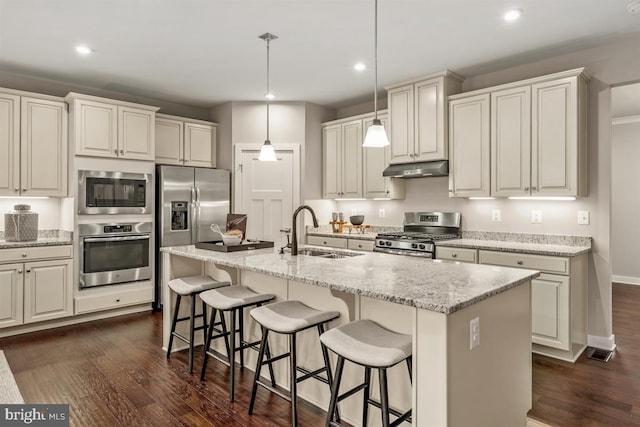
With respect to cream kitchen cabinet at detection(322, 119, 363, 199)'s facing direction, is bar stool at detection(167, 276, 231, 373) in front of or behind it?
in front

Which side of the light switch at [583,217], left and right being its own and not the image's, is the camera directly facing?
front

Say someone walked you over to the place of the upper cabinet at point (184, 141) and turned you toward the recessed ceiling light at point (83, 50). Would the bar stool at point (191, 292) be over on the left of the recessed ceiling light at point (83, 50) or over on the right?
left

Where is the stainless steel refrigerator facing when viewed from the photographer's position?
facing the viewer and to the right of the viewer

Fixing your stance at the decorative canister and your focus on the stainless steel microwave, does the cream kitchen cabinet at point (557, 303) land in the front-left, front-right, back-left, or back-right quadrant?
front-right

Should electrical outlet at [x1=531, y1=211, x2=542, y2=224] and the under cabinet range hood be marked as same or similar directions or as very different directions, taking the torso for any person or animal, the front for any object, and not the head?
same or similar directions

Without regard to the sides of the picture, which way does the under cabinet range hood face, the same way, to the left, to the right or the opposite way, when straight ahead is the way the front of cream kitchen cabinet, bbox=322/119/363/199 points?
the same way

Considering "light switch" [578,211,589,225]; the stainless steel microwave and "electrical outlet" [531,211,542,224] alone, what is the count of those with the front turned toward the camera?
3

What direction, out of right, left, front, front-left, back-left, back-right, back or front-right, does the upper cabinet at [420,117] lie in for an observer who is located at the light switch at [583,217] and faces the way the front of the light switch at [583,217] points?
right

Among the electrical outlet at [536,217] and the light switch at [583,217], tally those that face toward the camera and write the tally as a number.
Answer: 2

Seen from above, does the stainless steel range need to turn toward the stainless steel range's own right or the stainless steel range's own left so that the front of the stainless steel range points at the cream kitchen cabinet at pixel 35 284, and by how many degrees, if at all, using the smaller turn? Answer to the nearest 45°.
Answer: approximately 45° to the stainless steel range's own right

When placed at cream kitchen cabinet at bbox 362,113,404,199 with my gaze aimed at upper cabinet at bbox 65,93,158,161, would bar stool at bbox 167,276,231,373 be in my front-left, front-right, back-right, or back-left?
front-left

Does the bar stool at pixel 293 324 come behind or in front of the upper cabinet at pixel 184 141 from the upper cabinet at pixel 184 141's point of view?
in front

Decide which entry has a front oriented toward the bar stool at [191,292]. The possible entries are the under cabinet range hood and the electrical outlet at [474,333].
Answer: the under cabinet range hood

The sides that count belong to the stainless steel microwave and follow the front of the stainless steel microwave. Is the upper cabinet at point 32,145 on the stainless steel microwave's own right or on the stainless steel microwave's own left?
on the stainless steel microwave's own right

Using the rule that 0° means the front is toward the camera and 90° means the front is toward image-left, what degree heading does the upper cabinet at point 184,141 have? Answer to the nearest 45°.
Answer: approximately 315°

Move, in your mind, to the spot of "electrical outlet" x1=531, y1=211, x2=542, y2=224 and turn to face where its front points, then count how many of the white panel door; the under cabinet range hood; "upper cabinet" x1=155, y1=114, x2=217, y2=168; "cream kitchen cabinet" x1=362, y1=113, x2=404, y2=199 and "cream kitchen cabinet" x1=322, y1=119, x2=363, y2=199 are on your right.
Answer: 5

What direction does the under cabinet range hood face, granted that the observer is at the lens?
facing the viewer and to the left of the viewer

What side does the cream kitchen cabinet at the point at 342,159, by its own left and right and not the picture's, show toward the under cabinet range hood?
left

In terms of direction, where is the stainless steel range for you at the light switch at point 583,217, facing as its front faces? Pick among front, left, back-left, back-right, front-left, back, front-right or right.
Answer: right
